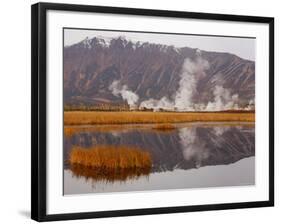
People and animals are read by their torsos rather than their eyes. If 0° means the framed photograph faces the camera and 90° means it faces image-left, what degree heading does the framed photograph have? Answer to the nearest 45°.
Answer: approximately 315°
